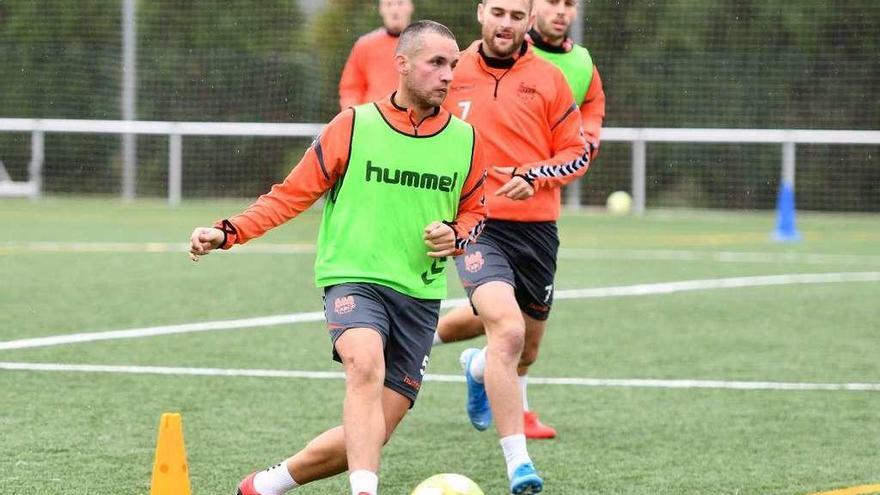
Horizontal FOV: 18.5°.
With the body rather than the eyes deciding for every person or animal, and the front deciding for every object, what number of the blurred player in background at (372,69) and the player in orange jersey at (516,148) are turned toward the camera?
2

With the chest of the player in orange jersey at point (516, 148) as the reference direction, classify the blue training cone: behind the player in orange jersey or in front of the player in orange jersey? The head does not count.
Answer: behind

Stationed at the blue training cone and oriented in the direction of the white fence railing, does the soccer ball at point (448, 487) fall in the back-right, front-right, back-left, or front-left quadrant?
back-left

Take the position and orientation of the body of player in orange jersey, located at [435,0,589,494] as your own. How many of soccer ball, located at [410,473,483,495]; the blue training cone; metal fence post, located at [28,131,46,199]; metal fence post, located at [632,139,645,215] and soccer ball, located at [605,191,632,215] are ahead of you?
1

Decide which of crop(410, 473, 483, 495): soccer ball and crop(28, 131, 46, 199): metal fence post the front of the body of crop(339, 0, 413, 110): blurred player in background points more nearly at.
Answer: the soccer ball

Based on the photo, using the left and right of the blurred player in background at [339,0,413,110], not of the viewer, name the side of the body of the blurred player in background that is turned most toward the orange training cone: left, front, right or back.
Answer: front

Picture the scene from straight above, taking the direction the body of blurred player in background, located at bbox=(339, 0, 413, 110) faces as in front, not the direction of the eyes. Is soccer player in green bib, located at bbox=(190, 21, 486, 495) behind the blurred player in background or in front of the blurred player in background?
in front

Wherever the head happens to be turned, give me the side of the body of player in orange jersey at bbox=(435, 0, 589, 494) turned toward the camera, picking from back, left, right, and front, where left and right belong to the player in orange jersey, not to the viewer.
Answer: front

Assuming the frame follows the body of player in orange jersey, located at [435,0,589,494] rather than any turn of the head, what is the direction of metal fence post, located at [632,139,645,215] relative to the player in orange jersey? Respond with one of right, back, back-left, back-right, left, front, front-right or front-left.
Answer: back

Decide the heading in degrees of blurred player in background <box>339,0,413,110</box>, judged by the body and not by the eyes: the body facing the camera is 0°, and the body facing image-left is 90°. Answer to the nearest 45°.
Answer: approximately 0°

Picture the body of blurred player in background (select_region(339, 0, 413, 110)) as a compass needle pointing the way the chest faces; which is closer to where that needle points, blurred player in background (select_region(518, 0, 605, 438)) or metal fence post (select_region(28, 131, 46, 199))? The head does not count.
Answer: the blurred player in background
